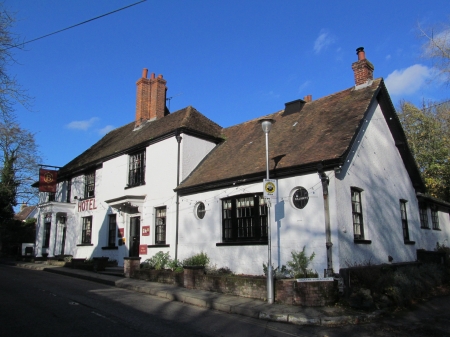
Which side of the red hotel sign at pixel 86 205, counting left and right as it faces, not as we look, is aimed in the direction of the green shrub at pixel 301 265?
left

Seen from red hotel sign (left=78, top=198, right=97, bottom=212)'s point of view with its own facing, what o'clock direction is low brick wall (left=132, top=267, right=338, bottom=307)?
The low brick wall is roughly at 10 o'clock from the red hotel sign.

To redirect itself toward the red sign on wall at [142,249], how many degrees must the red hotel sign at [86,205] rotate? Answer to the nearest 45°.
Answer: approximately 90° to its left

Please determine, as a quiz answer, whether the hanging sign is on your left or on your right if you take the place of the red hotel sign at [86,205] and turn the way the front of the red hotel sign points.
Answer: on your right

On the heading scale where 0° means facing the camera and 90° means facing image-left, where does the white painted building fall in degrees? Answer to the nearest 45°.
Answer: approximately 45°
